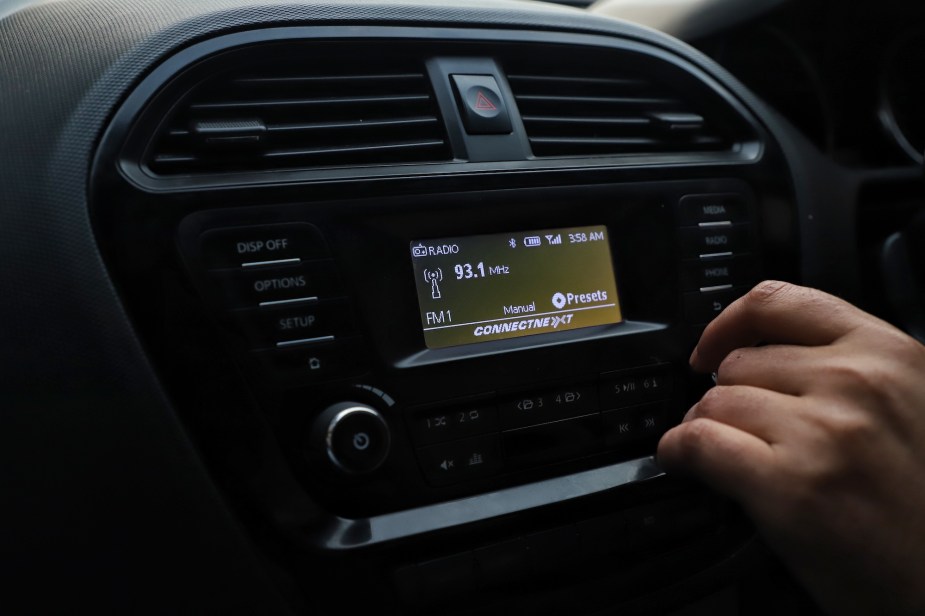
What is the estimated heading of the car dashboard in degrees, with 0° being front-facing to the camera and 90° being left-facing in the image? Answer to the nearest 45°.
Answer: approximately 315°
